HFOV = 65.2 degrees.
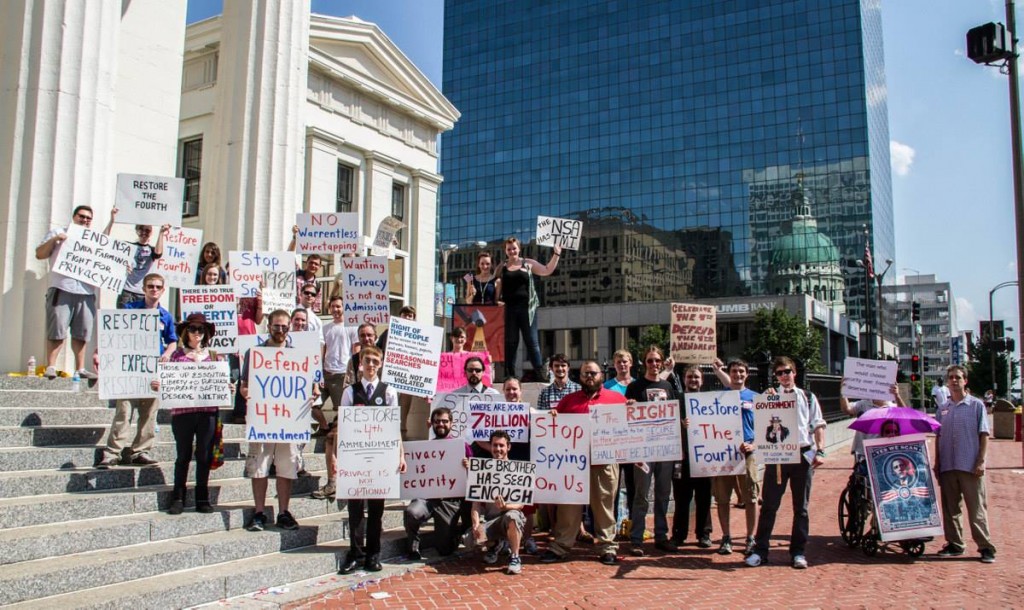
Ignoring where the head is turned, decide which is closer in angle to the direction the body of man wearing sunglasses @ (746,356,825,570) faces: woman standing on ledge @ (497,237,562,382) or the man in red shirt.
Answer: the man in red shirt

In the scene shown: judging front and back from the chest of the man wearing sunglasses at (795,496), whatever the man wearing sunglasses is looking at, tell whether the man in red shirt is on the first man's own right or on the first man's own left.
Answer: on the first man's own right

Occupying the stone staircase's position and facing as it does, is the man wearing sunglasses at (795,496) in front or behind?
in front

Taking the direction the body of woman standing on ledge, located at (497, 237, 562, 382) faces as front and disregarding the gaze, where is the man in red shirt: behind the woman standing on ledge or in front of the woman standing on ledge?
in front

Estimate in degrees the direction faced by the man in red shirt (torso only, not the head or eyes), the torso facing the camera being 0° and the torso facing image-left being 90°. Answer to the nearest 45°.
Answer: approximately 0°

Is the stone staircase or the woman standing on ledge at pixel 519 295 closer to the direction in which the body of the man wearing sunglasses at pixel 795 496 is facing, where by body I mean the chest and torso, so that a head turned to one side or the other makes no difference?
the stone staircase

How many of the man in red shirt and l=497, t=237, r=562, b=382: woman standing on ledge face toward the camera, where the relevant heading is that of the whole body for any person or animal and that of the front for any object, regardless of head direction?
2

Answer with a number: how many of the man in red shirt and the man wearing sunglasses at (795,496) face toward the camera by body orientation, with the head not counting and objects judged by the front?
2

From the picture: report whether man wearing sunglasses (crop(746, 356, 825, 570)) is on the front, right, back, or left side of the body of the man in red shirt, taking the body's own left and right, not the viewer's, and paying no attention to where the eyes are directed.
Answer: left
